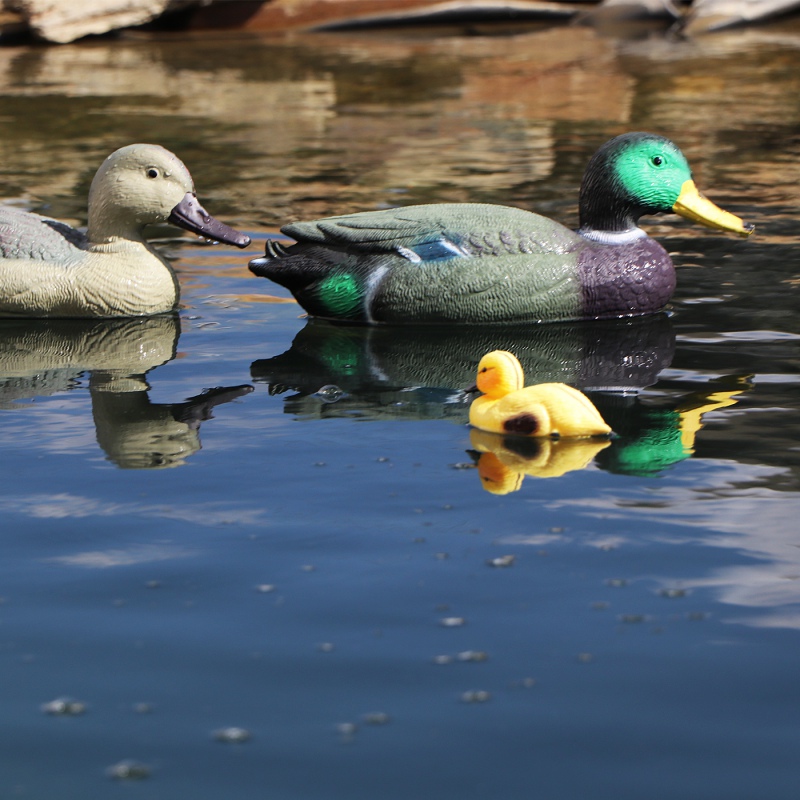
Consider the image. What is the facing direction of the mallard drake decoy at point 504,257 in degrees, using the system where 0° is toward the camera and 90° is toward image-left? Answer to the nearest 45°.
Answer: approximately 270°

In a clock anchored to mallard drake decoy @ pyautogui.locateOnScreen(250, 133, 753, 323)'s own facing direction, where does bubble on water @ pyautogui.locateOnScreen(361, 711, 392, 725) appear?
The bubble on water is roughly at 3 o'clock from the mallard drake decoy.

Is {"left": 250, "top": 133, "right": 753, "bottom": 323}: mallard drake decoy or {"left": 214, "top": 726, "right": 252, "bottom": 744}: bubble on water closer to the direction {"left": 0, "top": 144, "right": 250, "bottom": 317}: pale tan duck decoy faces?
the mallard drake decoy

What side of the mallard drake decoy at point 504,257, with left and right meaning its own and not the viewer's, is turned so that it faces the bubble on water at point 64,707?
right

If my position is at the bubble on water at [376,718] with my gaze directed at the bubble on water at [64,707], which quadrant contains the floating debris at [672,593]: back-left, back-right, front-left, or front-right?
back-right

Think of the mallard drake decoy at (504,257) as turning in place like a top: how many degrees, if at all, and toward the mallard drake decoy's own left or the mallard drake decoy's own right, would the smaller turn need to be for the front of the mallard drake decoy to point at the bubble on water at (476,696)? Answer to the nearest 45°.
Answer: approximately 90° to the mallard drake decoy's own right

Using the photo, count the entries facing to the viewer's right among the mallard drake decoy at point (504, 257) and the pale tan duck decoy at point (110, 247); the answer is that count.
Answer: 2

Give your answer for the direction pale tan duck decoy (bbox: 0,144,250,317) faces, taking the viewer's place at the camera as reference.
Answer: facing to the right of the viewer

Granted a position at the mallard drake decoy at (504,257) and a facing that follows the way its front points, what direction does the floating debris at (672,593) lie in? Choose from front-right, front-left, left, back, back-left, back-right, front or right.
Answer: right

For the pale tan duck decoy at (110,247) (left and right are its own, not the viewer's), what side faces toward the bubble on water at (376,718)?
right

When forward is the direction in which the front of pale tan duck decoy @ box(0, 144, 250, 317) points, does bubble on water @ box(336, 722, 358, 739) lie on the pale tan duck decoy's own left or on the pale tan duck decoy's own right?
on the pale tan duck decoy's own right

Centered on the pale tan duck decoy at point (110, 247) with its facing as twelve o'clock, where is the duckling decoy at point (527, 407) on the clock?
The duckling decoy is roughly at 2 o'clock from the pale tan duck decoy.
